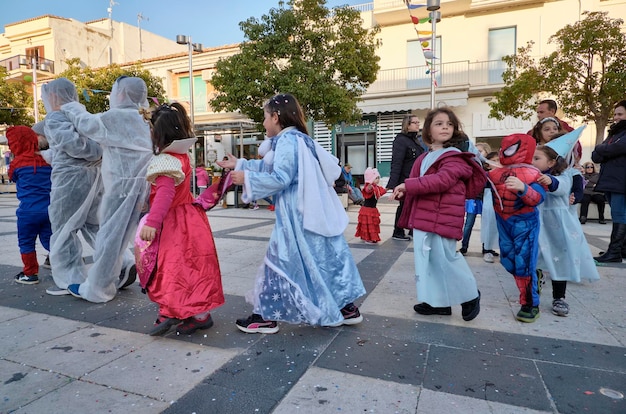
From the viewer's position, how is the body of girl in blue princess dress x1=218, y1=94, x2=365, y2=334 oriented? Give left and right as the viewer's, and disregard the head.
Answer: facing to the left of the viewer

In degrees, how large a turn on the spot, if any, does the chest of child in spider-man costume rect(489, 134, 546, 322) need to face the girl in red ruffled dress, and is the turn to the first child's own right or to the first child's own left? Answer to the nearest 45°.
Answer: approximately 90° to the first child's own right

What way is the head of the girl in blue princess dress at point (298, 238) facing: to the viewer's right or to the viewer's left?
to the viewer's left

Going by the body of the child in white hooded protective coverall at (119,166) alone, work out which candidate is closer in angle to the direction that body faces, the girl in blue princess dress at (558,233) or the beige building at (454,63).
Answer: the beige building

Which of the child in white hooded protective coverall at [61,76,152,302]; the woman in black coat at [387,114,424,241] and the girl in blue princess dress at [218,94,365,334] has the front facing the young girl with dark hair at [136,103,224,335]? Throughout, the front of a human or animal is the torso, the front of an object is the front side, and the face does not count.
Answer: the girl in blue princess dress

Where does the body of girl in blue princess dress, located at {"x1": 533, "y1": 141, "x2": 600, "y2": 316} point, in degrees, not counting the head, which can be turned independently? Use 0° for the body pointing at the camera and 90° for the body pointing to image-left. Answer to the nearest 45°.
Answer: approximately 90°

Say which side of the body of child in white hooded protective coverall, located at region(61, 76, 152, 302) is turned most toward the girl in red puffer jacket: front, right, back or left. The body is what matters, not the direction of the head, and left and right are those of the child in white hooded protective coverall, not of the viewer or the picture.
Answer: back
